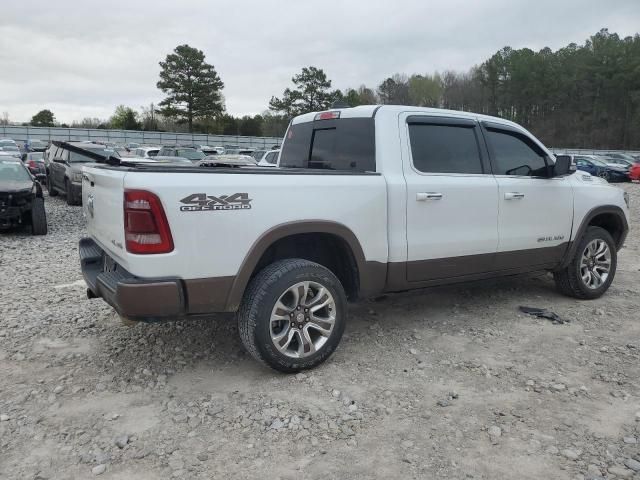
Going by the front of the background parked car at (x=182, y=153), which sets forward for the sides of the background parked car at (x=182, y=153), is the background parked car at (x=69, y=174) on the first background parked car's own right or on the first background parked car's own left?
on the first background parked car's own right

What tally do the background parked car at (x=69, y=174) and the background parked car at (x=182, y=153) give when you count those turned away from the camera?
0

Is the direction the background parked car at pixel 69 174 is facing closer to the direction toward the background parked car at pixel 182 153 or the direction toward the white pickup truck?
the white pickup truck

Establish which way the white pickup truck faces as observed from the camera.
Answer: facing away from the viewer and to the right of the viewer

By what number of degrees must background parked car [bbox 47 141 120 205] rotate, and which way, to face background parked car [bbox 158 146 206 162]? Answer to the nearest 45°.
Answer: approximately 90° to its left

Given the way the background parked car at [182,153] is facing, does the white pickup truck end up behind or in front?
in front

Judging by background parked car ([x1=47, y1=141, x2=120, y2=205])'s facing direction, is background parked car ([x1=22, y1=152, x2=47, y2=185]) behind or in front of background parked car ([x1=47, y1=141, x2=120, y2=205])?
behind

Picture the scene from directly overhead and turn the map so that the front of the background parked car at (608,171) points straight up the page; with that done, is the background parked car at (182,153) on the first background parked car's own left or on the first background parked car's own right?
on the first background parked car's own right

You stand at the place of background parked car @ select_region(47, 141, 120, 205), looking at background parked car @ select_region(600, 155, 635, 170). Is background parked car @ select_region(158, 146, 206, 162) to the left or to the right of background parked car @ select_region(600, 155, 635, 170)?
left
